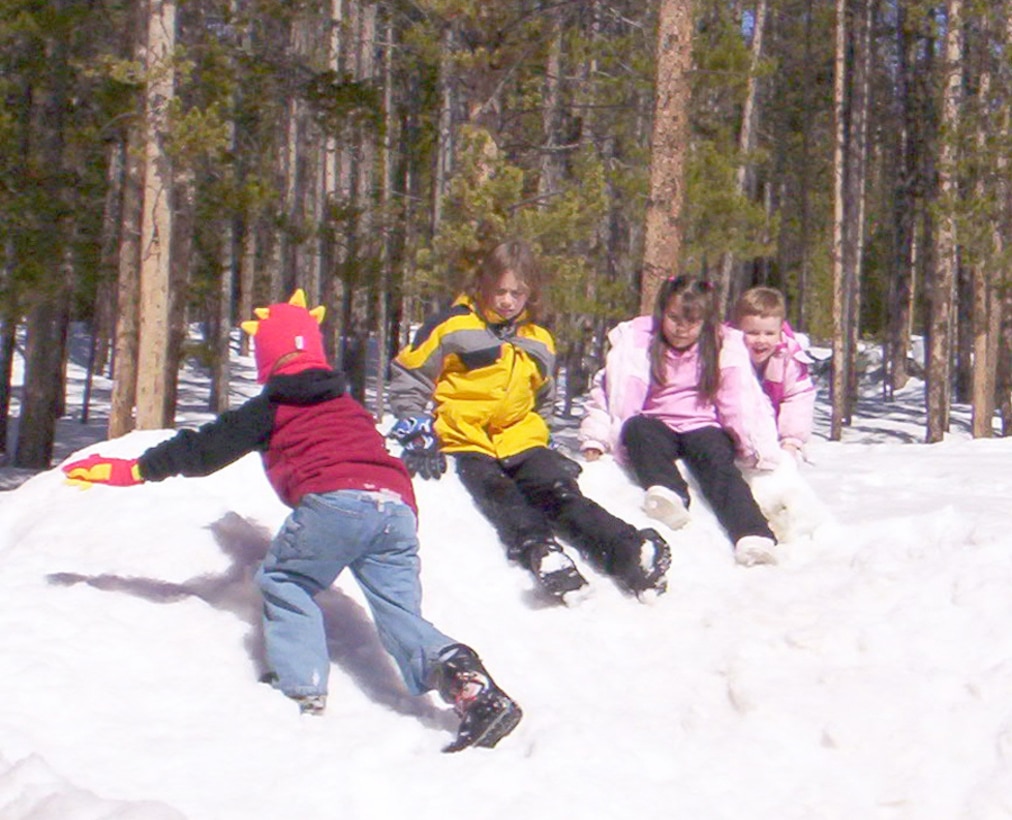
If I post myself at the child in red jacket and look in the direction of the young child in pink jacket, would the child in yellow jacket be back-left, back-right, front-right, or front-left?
front-left

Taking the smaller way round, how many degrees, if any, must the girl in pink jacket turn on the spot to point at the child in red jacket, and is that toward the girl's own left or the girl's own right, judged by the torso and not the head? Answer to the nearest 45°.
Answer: approximately 45° to the girl's own right

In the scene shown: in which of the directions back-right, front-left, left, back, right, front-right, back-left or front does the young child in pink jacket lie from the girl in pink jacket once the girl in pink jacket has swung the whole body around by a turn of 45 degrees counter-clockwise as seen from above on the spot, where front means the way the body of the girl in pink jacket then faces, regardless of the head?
left

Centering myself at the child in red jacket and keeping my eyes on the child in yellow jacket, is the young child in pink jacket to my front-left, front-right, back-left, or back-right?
front-right

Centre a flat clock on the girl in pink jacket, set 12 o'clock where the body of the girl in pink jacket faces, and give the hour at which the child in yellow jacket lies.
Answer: The child in yellow jacket is roughly at 2 o'clock from the girl in pink jacket.

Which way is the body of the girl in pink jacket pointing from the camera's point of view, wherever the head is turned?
toward the camera
